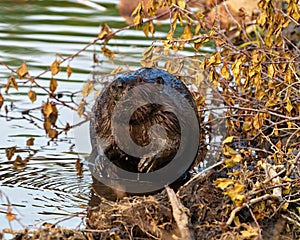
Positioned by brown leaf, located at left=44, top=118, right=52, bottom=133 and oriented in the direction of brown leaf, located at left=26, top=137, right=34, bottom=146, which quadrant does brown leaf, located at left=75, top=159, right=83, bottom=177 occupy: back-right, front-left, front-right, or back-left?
front-left

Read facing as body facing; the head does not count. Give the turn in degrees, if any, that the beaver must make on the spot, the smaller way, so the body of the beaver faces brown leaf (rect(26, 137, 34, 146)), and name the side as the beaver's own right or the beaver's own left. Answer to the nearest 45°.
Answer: approximately 90° to the beaver's own right

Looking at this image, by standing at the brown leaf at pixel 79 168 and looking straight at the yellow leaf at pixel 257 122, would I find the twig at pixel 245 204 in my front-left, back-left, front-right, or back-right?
front-right

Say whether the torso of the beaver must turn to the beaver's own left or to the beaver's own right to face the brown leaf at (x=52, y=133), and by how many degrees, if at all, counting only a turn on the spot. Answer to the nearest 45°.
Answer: approximately 90° to the beaver's own right

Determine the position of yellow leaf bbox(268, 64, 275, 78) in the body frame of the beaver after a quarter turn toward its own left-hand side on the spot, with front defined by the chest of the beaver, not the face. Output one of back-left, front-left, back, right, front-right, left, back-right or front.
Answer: front-left

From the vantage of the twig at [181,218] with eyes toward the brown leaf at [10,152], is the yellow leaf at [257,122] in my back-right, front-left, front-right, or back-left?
front-right

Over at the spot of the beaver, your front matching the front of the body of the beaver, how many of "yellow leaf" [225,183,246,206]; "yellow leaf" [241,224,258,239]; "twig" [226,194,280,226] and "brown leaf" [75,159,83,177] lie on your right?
1

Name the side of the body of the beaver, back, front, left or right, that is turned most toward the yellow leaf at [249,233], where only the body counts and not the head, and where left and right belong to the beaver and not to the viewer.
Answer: left

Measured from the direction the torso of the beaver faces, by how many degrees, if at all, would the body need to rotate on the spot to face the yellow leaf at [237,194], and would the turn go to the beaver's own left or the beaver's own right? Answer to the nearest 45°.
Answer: approximately 90° to the beaver's own left

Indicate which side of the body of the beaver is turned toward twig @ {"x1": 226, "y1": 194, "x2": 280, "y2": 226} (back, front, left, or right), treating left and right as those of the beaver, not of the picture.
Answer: left

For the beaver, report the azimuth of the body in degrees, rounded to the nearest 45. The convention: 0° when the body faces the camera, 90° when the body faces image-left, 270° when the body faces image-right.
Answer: approximately 45°
